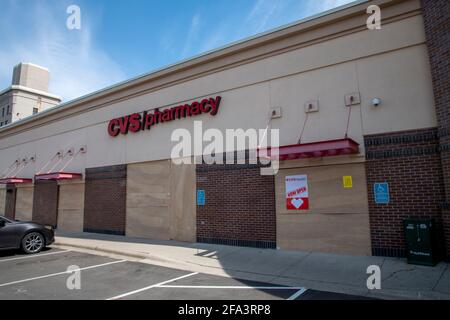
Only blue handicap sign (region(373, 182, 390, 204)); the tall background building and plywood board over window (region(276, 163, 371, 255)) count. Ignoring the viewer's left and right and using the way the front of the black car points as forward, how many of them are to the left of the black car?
1

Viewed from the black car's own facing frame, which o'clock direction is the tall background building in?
The tall background building is roughly at 9 o'clock from the black car.

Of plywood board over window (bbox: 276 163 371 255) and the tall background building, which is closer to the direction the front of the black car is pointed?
the plywood board over window

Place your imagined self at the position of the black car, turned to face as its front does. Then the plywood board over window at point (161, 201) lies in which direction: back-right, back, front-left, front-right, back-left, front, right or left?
front

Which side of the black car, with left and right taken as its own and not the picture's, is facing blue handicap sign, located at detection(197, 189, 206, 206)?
front

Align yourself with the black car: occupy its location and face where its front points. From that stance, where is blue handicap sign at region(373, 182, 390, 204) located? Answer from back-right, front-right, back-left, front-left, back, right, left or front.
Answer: front-right

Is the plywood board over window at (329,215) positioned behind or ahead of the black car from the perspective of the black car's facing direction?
ahead

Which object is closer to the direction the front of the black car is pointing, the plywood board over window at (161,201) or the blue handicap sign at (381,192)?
the plywood board over window

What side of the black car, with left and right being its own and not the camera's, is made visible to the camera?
right
